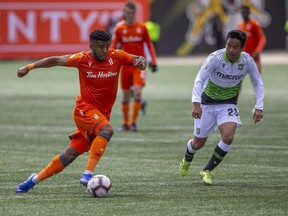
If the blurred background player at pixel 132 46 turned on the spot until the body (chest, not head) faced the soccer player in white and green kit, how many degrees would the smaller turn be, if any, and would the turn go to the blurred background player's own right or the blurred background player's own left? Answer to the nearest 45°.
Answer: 0° — they already face them

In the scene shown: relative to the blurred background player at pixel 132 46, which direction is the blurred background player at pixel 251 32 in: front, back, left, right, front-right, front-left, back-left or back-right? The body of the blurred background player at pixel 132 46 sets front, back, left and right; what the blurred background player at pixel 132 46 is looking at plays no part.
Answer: back-left

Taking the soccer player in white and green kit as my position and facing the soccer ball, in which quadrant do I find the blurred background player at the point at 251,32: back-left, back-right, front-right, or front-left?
back-right

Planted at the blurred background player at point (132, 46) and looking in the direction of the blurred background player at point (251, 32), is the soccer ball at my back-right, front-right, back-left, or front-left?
back-right

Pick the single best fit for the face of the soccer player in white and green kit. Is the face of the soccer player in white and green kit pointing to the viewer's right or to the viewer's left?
to the viewer's left

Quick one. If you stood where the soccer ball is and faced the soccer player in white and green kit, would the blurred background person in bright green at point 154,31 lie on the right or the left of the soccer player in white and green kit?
left

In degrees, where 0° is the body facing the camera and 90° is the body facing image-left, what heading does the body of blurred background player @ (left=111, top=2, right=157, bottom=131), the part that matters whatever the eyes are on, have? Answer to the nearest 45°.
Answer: approximately 0°

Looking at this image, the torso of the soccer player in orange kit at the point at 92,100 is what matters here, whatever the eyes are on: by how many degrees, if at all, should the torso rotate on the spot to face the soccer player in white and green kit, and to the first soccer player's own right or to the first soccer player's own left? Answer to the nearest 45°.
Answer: approximately 45° to the first soccer player's own left

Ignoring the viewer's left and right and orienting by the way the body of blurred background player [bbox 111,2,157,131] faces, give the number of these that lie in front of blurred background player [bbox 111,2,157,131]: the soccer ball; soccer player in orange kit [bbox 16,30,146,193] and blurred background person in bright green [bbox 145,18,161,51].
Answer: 2

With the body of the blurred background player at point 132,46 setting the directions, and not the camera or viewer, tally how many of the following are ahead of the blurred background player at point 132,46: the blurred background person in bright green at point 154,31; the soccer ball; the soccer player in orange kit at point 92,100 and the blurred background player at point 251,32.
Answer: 2

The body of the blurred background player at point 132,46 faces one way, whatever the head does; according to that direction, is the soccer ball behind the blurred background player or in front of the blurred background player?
in front
